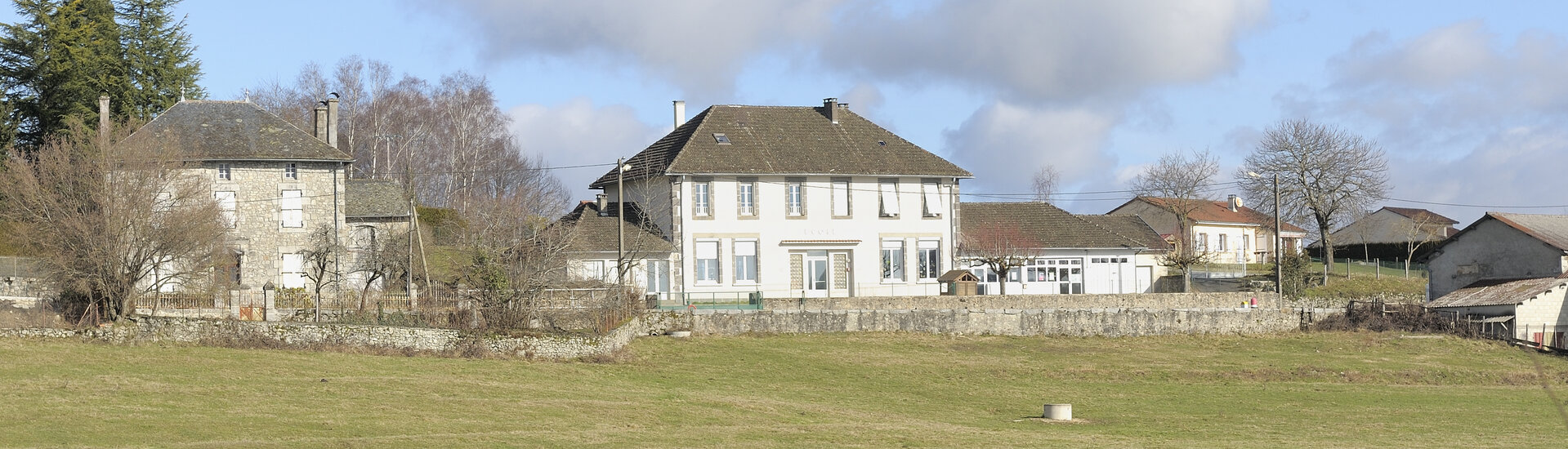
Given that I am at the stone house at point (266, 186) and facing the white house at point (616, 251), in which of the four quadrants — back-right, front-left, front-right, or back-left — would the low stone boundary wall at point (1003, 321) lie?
front-right

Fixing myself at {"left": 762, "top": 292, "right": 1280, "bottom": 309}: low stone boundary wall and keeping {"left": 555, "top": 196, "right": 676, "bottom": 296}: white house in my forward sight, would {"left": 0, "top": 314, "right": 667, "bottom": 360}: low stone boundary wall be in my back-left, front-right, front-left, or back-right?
front-left

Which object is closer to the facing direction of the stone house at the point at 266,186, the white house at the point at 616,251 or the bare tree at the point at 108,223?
the bare tree

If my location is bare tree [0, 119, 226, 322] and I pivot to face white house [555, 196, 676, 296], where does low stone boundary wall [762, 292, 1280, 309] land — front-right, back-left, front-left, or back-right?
front-right

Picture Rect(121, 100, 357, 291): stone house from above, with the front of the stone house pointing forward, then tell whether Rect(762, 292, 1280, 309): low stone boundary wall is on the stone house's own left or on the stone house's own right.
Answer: on the stone house's own left

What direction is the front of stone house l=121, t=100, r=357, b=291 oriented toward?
toward the camera

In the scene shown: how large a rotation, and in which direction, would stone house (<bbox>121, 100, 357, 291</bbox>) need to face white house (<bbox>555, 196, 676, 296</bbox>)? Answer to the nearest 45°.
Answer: approximately 90° to its left

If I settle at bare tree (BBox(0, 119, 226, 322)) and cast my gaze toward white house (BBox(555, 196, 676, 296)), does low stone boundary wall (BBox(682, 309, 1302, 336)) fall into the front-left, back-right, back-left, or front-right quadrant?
front-right

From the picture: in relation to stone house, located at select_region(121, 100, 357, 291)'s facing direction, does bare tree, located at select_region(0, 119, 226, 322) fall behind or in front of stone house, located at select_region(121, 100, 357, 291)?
in front

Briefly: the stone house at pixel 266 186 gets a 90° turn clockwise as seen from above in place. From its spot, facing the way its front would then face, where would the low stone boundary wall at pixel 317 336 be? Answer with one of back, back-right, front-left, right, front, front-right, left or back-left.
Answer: left

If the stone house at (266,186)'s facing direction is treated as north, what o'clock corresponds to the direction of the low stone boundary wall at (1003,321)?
The low stone boundary wall is roughly at 10 o'clock from the stone house.

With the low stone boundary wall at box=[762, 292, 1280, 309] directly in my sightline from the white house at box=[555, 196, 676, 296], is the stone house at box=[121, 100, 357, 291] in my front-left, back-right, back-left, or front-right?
back-right

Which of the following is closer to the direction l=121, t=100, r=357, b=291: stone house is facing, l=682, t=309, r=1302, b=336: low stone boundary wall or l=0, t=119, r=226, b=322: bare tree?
the bare tree
